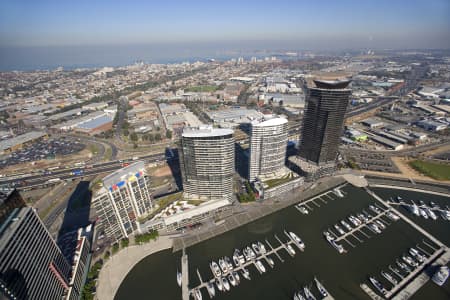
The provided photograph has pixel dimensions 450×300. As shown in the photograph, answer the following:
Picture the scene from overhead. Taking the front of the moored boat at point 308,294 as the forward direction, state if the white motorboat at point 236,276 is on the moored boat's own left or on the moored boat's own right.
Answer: on the moored boat's own left

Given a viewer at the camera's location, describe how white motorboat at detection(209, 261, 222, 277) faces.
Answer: facing away from the viewer and to the left of the viewer

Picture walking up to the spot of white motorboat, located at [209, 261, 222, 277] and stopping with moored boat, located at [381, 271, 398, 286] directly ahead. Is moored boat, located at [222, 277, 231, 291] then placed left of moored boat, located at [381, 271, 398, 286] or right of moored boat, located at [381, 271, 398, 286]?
right

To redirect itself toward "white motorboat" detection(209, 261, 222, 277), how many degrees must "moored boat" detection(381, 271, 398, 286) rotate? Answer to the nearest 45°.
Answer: approximately 90° to its left

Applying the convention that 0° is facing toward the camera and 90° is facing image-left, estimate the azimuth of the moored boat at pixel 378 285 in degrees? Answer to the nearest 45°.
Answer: approximately 135°

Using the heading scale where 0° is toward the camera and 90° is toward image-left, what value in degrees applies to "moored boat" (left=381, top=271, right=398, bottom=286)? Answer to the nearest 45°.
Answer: approximately 135°
